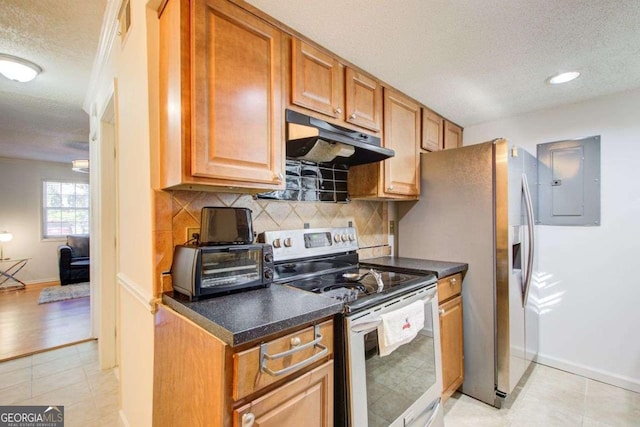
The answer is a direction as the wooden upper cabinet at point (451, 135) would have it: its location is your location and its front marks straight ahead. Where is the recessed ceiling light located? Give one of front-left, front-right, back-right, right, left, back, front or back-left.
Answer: front

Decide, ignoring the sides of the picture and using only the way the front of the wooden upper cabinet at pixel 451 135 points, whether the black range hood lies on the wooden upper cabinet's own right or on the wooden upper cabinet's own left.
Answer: on the wooden upper cabinet's own right

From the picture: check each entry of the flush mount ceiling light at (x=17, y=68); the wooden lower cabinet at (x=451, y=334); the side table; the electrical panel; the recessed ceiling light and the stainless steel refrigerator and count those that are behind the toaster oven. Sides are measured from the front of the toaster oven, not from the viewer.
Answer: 2

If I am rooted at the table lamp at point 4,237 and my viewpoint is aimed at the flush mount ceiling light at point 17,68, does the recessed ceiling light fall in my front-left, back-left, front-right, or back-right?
front-left

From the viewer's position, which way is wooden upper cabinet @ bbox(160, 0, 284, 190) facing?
facing the viewer and to the right of the viewer

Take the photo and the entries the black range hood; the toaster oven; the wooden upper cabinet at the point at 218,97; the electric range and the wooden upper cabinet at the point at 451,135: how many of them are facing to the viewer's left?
0

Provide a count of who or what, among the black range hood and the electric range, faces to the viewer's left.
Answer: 0

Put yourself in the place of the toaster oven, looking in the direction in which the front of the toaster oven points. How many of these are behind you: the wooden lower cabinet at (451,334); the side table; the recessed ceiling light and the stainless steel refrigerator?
1

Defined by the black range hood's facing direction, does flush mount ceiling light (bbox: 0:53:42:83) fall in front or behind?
behind

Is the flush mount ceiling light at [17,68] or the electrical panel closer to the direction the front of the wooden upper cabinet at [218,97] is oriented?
the electrical panel

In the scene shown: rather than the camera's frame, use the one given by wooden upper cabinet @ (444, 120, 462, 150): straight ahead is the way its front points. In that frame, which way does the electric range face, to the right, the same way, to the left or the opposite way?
the same way

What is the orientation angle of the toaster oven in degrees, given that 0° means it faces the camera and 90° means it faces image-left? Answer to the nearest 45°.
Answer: approximately 315°

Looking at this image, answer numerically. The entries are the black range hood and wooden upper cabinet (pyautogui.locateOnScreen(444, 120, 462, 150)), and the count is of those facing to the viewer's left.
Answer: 0

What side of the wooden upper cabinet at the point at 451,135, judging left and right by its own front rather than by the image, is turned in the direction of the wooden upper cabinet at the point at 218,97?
right

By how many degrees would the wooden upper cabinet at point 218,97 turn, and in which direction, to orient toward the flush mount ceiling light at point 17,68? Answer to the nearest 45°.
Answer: approximately 180°
